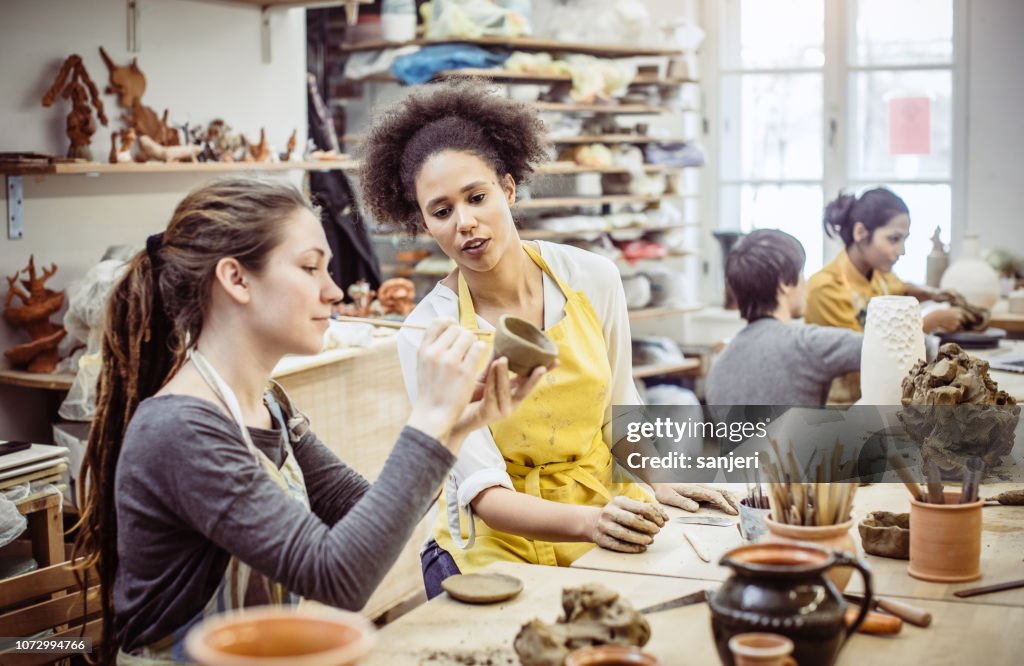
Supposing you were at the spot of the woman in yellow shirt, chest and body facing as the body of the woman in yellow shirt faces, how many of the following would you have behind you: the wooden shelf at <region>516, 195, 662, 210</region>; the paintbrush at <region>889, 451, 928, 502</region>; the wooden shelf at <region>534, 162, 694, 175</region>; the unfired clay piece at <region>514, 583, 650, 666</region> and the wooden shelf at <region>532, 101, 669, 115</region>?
3

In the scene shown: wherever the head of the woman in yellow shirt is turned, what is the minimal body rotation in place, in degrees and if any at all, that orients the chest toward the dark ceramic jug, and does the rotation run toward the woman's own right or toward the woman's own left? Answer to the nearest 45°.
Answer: approximately 45° to the woman's own right

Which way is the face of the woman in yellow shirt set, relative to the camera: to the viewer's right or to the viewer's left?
to the viewer's right

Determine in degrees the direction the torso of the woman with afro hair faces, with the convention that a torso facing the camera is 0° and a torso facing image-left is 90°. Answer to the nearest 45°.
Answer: approximately 0°

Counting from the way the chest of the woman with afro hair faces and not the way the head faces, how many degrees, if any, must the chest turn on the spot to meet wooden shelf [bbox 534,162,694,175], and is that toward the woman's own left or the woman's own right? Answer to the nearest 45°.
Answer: approximately 180°

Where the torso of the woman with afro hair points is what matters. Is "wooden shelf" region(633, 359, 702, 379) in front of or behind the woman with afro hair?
behind

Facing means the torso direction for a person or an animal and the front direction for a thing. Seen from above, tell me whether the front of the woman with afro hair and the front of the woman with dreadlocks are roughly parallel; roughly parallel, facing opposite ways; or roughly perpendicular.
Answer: roughly perpendicular

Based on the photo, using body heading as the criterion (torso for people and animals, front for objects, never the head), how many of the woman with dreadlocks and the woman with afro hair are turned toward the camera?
1

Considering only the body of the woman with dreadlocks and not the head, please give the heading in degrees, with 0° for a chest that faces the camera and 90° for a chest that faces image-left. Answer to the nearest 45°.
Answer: approximately 270°

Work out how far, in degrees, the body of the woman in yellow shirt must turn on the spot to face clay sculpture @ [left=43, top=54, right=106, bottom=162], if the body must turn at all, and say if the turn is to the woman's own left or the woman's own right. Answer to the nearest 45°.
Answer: approximately 90° to the woman's own right
